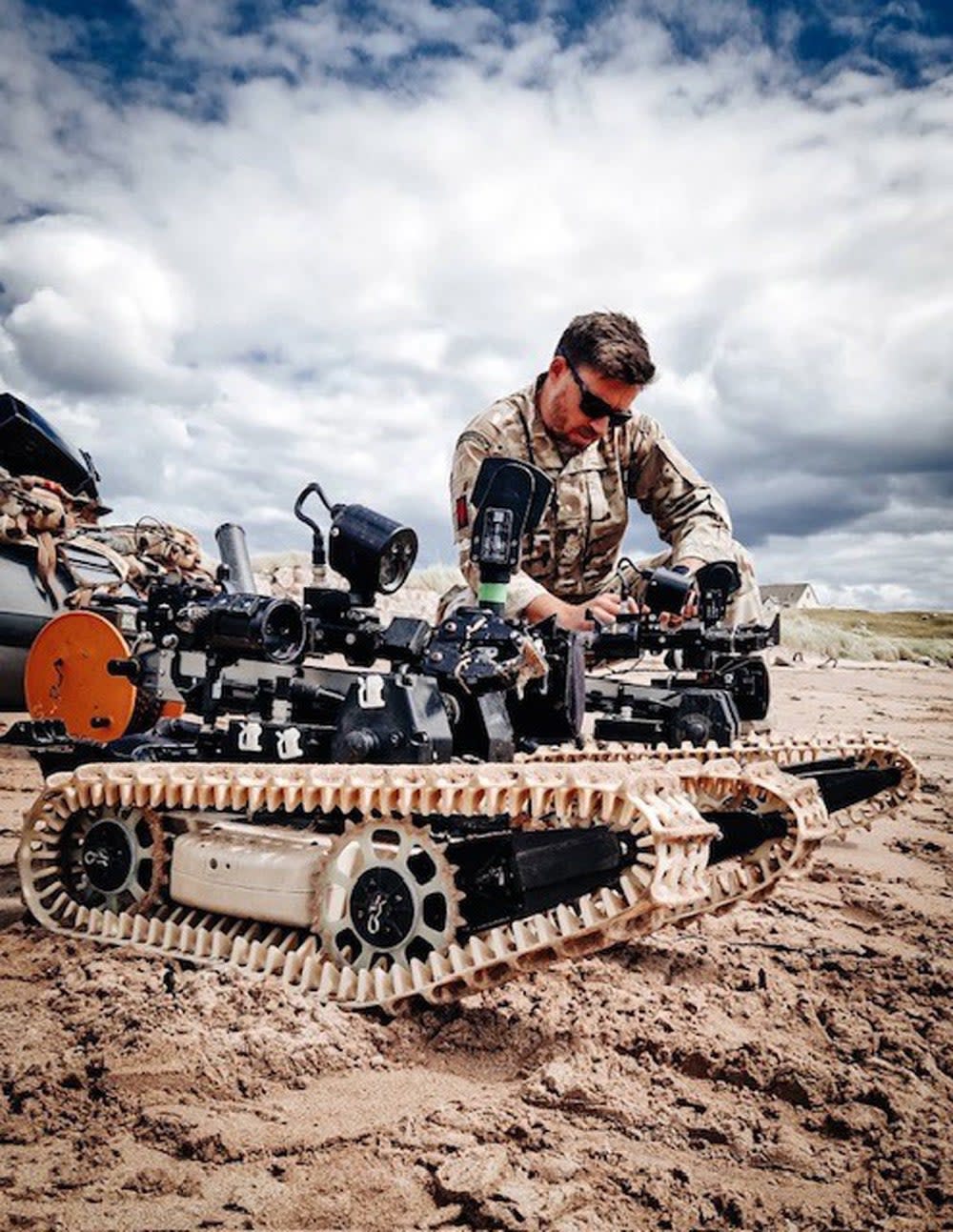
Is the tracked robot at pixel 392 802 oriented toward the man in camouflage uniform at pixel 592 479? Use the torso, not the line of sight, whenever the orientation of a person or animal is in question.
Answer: no
